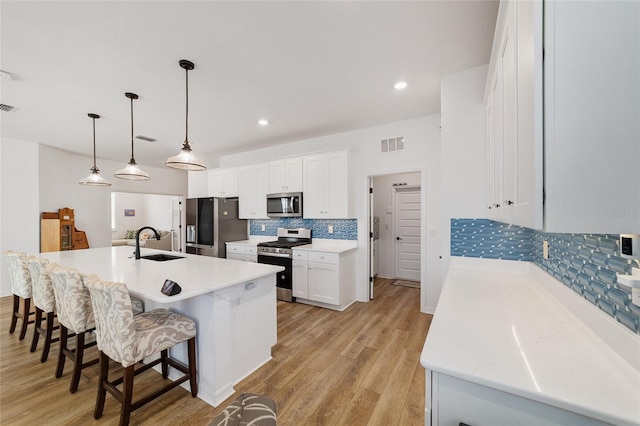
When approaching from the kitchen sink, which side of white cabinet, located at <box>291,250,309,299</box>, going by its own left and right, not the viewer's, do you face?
front

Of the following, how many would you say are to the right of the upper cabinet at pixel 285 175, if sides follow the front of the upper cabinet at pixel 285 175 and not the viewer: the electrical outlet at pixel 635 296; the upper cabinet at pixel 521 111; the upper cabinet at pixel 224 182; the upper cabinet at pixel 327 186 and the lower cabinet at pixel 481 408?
1

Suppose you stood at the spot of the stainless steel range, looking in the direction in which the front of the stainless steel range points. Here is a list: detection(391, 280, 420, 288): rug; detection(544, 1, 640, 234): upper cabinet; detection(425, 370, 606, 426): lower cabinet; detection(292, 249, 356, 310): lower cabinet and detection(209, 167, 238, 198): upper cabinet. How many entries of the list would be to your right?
1

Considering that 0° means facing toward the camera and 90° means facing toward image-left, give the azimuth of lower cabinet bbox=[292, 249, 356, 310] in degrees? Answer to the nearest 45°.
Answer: approximately 45°

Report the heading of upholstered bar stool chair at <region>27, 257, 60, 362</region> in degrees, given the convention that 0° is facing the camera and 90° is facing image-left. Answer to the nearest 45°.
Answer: approximately 225°

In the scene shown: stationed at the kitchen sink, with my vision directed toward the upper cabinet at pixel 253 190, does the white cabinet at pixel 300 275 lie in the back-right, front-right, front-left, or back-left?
front-right

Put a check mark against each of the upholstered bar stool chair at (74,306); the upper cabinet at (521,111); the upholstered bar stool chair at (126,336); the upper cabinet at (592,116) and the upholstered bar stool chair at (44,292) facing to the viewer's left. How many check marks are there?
2

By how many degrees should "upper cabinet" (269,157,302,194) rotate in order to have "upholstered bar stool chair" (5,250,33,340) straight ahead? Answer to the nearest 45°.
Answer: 0° — it already faces it

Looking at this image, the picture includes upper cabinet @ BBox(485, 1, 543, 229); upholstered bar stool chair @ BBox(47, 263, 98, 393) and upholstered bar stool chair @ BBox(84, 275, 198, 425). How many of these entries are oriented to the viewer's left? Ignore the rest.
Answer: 1

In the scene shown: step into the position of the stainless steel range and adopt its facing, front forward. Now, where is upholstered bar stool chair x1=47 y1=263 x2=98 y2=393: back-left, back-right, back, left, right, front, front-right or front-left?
front

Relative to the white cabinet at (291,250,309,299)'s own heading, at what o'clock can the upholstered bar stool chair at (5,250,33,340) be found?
The upholstered bar stool chair is roughly at 1 o'clock from the white cabinet.

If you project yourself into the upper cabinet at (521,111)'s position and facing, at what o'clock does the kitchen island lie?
The kitchen island is roughly at 12 o'clock from the upper cabinet.

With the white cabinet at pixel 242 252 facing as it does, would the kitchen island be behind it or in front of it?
in front

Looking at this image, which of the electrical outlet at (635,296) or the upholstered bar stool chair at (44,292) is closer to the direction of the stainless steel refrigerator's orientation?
the upholstered bar stool chair

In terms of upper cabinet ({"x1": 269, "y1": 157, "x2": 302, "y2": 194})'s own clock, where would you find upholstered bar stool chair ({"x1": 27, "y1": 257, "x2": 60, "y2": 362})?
The upholstered bar stool chair is roughly at 12 o'clock from the upper cabinet.
